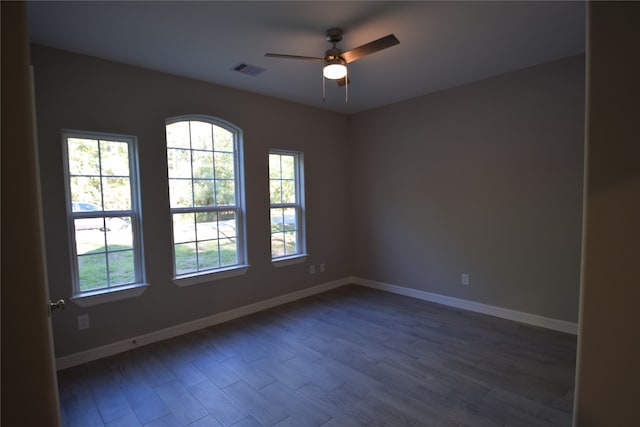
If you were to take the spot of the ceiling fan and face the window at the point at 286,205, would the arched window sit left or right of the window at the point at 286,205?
left

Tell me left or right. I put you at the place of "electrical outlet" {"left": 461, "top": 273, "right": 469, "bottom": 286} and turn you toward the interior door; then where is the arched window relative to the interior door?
right

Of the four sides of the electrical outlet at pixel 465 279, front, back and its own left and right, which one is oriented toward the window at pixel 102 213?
front

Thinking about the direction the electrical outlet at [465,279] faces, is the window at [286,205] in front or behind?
in front

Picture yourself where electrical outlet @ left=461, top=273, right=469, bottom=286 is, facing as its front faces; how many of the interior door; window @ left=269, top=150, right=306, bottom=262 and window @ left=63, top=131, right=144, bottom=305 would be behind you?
0

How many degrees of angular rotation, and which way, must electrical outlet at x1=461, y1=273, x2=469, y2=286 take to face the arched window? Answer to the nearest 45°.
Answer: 0° — it already faces it

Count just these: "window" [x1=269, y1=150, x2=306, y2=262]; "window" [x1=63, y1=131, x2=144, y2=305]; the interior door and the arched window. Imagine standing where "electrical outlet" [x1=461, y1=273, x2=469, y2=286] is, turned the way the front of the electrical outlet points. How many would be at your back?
0

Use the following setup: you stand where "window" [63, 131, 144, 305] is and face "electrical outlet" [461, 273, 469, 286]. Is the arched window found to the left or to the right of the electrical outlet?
left

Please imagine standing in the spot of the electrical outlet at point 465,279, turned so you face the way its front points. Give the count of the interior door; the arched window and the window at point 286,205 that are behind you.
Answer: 0

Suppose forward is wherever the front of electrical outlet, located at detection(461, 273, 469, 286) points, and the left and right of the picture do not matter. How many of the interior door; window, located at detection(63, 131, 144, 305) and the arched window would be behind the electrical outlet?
0

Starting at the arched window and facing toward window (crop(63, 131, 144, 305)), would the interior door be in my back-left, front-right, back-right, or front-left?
front-left

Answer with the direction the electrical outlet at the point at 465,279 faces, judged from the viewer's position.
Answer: facing the viewer and to the left of the viewer
